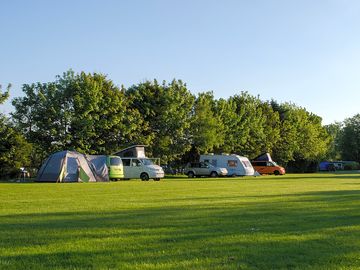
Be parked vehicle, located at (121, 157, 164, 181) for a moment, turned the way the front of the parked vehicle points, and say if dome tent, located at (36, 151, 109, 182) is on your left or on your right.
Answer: on your right

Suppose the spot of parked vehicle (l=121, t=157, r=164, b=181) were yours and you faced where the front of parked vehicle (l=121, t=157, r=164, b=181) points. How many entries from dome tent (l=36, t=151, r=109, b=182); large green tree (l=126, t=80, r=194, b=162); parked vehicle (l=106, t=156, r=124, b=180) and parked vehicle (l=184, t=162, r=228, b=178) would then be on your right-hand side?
2

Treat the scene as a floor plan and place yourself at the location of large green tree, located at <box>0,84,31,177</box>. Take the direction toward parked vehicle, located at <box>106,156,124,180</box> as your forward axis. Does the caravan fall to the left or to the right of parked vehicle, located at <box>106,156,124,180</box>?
left

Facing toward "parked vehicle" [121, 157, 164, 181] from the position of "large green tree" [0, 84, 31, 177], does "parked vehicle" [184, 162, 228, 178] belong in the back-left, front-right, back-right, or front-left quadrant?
front-left

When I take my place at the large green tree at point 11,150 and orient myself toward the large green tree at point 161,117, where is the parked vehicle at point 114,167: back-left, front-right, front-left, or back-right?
front-right

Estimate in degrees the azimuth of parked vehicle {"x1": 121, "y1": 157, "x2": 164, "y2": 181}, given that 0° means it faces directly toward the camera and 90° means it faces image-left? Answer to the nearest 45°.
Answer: approximately 315°

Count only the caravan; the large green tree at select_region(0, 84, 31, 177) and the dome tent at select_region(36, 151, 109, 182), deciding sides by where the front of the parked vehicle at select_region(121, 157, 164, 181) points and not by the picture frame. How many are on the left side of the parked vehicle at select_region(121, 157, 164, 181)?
1

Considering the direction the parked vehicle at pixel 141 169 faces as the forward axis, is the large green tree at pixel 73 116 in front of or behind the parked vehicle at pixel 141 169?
behind

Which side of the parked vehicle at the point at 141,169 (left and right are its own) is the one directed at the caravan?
left

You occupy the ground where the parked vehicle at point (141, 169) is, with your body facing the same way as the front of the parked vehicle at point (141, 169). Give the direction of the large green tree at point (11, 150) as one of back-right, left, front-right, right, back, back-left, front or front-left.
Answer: back-right

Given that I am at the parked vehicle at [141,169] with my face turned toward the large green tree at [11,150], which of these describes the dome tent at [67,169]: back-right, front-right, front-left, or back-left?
front-left

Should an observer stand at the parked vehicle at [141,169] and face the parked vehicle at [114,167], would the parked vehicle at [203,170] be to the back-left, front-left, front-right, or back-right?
back-right

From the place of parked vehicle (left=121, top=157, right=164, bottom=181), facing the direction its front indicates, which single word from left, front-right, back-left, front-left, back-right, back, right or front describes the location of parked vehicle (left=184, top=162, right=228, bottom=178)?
left

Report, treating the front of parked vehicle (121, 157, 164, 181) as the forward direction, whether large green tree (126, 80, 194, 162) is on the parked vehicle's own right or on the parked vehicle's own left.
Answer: on the parked vehicle's own left
